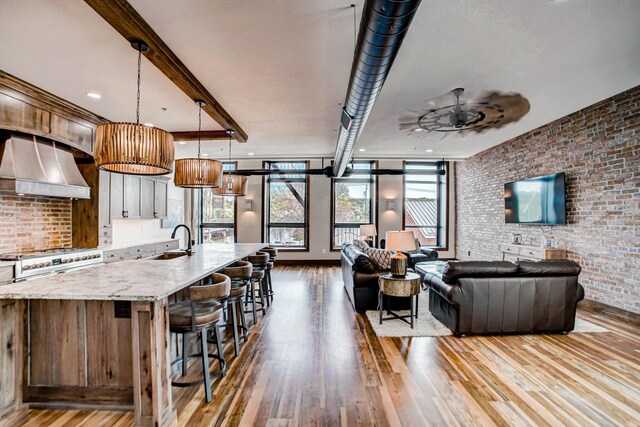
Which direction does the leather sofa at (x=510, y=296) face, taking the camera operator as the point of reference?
facing away from the viewer and to the left of the viewer

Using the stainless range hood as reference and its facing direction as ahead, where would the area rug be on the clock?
The area rug is roughly at 12 o'clock from the stainless range hood.

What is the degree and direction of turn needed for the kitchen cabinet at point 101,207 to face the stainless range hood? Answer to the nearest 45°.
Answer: approximately 90° to its right

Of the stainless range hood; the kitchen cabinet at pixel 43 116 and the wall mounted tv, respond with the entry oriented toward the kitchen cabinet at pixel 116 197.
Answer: the wall mounted tv

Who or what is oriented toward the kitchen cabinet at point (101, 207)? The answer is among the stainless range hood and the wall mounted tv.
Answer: the wall mounted tv

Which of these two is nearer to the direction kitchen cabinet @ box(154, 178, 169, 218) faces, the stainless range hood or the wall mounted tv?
the wall mounted tv

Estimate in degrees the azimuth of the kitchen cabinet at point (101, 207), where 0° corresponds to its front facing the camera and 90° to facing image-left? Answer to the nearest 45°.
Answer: approximately 315°

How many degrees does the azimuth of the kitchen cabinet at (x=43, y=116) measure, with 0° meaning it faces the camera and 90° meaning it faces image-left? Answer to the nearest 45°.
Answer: approximately 315°

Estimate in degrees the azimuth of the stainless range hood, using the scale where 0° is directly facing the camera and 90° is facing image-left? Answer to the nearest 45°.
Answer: approximately 315°

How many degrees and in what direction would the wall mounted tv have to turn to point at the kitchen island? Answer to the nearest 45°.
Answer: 0° — it already faces it

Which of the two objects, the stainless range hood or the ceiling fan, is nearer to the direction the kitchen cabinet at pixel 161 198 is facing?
the ceiling fan

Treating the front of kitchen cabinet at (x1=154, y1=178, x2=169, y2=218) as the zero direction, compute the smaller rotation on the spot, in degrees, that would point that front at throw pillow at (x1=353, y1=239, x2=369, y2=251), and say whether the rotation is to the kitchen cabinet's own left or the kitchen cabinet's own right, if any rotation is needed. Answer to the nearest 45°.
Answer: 0° — it already faces it
